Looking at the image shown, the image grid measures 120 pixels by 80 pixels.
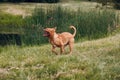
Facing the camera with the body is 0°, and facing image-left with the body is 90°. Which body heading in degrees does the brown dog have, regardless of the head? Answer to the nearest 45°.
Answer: approximately 90°
